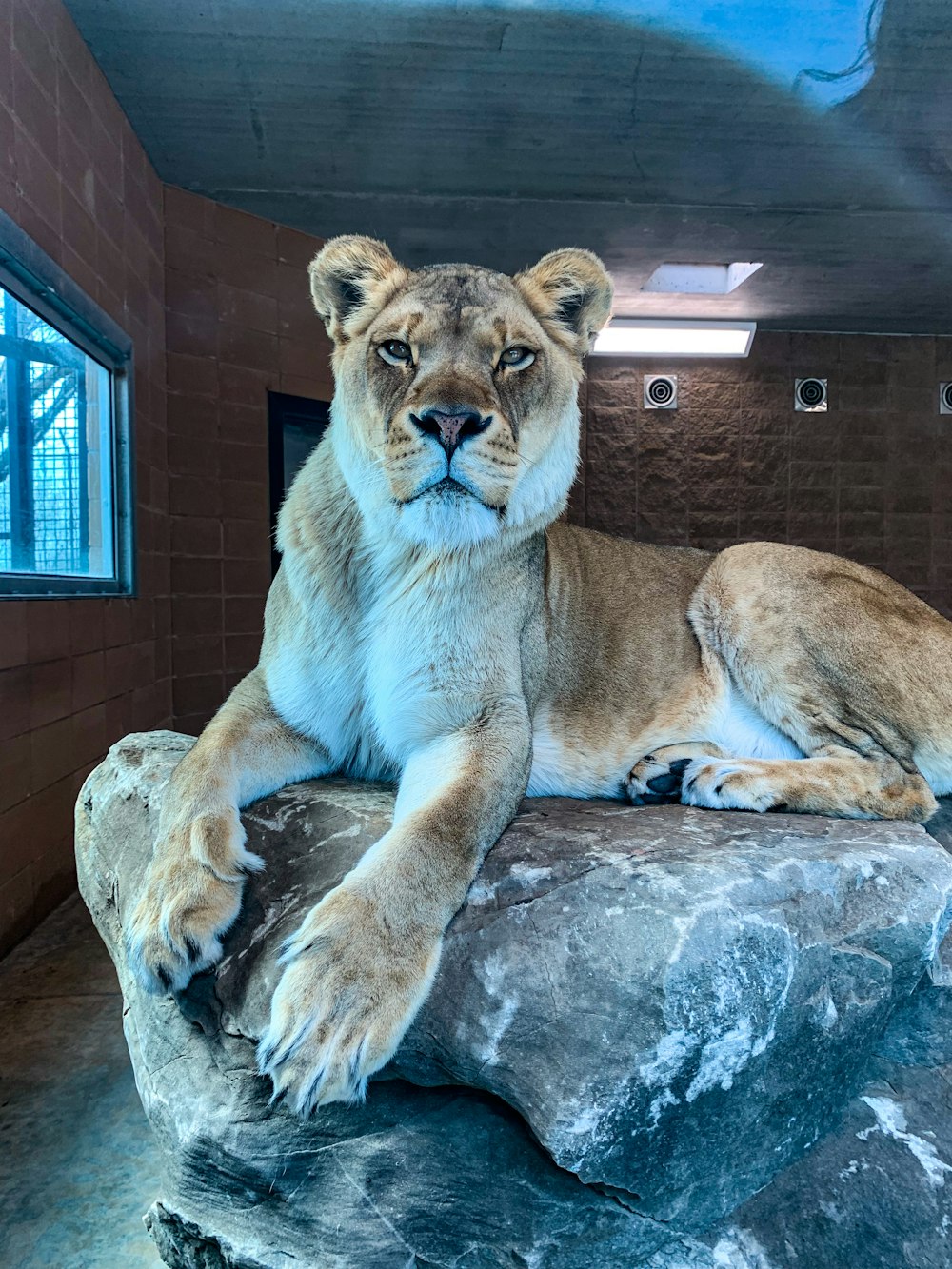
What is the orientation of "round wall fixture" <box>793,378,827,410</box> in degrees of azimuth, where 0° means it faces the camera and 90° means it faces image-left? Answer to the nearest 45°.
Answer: approximately 0°

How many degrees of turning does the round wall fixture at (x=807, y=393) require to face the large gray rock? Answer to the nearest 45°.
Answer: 0° — it already faces it

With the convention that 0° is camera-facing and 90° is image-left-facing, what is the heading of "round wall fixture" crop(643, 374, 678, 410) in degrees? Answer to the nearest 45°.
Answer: approximately 0°

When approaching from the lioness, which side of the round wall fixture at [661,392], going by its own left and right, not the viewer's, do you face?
front

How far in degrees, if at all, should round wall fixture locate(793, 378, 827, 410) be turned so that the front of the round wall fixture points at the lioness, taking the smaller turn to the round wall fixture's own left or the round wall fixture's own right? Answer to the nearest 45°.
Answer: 0° — it already faces it

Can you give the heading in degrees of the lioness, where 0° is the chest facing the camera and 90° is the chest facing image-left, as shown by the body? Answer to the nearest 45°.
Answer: approximately 45°

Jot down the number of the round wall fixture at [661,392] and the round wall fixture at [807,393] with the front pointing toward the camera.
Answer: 2

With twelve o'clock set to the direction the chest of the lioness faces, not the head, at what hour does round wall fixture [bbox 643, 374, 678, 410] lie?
The round wall fixture is roughly at 5 o'clock from the lioness.

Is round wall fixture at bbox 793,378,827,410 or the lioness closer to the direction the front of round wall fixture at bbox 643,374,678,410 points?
the lioness
